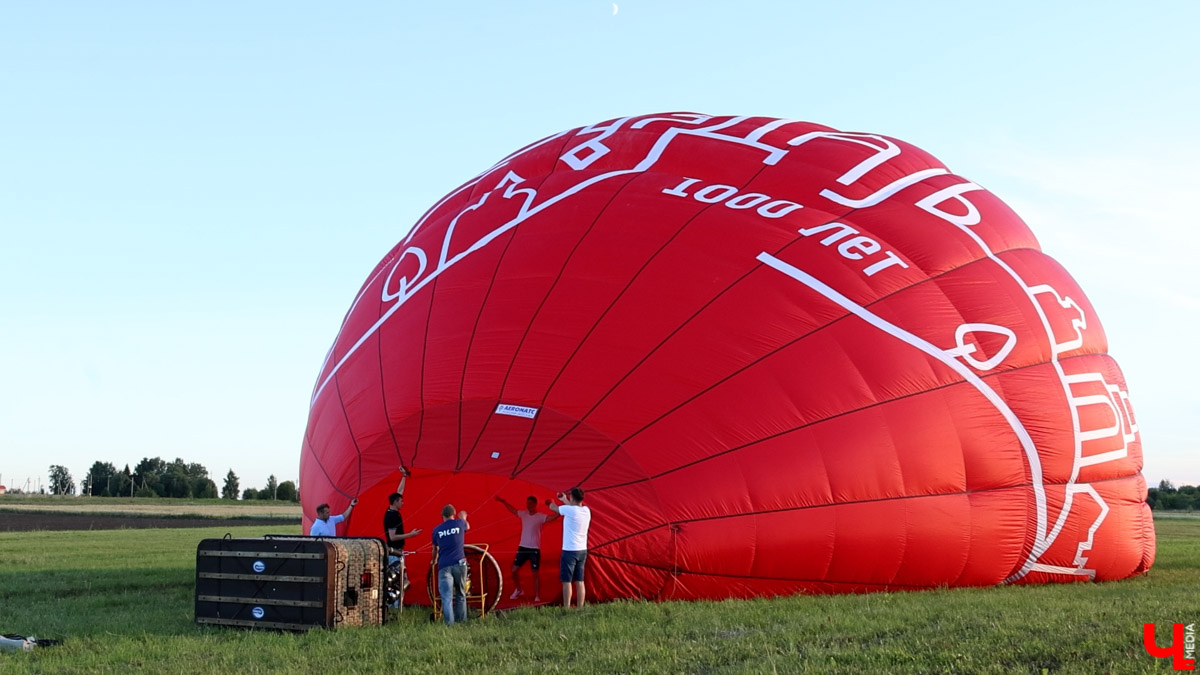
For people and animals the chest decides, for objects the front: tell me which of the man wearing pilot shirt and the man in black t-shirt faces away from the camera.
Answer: the man wearing pilot shirt

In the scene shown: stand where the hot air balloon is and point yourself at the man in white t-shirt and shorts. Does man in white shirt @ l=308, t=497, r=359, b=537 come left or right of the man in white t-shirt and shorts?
right

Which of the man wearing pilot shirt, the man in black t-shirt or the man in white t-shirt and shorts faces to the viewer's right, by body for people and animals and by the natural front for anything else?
the man in black t-shirt

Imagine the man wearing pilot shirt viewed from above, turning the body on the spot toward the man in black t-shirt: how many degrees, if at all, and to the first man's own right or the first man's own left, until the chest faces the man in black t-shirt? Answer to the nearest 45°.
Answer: approximately 45° to the first man's own left

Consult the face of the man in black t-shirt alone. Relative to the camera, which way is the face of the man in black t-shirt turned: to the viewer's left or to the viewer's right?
to the viewer's right

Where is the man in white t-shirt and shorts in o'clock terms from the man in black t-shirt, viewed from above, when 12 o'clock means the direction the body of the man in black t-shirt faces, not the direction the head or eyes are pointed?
The man in white t-shirt and shorts is roughly at 1 o'clock from the man in black t-shirt.

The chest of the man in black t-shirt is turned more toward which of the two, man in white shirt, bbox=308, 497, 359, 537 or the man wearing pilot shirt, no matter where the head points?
the man wearing pilot shirt

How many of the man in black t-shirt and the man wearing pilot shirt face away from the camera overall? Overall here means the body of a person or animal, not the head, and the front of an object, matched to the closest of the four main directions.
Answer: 1

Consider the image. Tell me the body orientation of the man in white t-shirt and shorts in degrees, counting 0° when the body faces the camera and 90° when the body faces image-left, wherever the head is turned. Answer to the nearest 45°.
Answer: approximately 135°

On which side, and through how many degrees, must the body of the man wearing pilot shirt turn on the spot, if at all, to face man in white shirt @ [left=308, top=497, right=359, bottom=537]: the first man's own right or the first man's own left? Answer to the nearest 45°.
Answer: approximately 45° to the first man's own left

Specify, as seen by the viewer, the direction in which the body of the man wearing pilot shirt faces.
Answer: away from the camera

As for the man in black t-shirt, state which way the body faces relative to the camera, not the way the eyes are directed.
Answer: to the viewer's right
